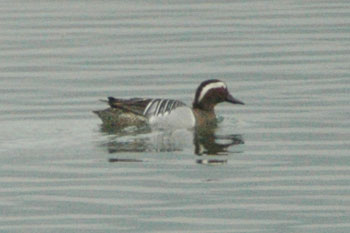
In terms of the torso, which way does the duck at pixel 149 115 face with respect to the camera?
to the viewer's right
